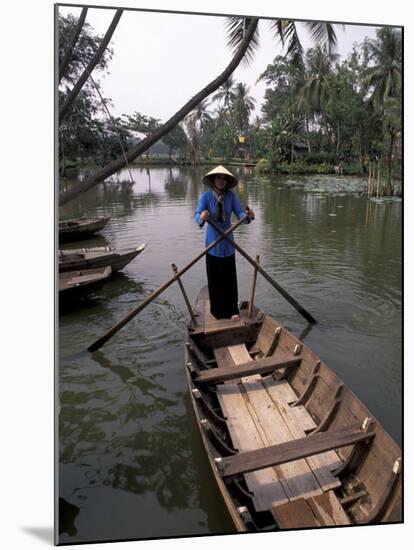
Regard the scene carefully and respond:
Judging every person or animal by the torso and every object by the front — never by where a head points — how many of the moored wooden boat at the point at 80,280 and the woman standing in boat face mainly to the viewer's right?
1

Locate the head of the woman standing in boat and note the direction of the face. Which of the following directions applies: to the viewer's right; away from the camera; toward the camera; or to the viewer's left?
toward the camera

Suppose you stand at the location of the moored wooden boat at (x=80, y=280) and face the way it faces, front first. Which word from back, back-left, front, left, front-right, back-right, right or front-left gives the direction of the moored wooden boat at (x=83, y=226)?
left

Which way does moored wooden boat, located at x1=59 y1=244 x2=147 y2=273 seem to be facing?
to the viewer's right

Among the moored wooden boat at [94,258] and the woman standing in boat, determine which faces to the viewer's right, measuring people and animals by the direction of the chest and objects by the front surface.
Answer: the moored wooden boat

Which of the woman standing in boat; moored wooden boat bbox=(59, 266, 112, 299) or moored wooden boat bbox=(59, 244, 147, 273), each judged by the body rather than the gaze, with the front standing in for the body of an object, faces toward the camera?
the woman standing in boat

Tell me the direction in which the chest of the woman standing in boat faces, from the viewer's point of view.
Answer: toward the camera

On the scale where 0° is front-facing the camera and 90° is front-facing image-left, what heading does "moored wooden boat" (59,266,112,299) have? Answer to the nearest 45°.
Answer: approximately 270°

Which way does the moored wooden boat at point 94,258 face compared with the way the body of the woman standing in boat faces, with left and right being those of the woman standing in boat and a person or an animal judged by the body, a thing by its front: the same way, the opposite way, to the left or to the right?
to the left

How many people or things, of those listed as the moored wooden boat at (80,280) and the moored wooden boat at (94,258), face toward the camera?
0

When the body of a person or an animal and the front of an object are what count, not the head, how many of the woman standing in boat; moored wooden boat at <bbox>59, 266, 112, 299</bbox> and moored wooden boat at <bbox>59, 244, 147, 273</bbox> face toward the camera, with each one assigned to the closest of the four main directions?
1
